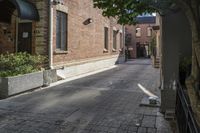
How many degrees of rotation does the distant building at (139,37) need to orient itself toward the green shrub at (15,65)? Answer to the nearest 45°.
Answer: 0° — it already faces it

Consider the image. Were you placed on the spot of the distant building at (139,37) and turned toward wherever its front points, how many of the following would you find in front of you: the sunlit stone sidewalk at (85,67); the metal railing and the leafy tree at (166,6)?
3

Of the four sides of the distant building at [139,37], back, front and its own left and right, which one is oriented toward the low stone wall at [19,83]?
front

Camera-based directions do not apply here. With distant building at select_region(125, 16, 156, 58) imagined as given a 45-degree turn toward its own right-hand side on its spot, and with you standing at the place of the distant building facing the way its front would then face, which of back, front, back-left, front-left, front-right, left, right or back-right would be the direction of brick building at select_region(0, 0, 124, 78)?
front-left

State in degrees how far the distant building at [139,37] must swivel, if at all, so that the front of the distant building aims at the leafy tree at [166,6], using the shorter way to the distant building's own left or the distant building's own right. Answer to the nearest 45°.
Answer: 0° — it already faces it

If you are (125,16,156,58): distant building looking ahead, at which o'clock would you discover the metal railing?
The metal railing is roughly at 12 o'clock from the distant building.

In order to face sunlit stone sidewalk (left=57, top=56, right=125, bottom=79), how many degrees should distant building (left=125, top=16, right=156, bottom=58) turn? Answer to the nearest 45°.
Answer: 0° — it already faces it

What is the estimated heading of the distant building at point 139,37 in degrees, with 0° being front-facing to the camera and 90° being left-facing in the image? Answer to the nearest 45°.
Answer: approximately 0°
